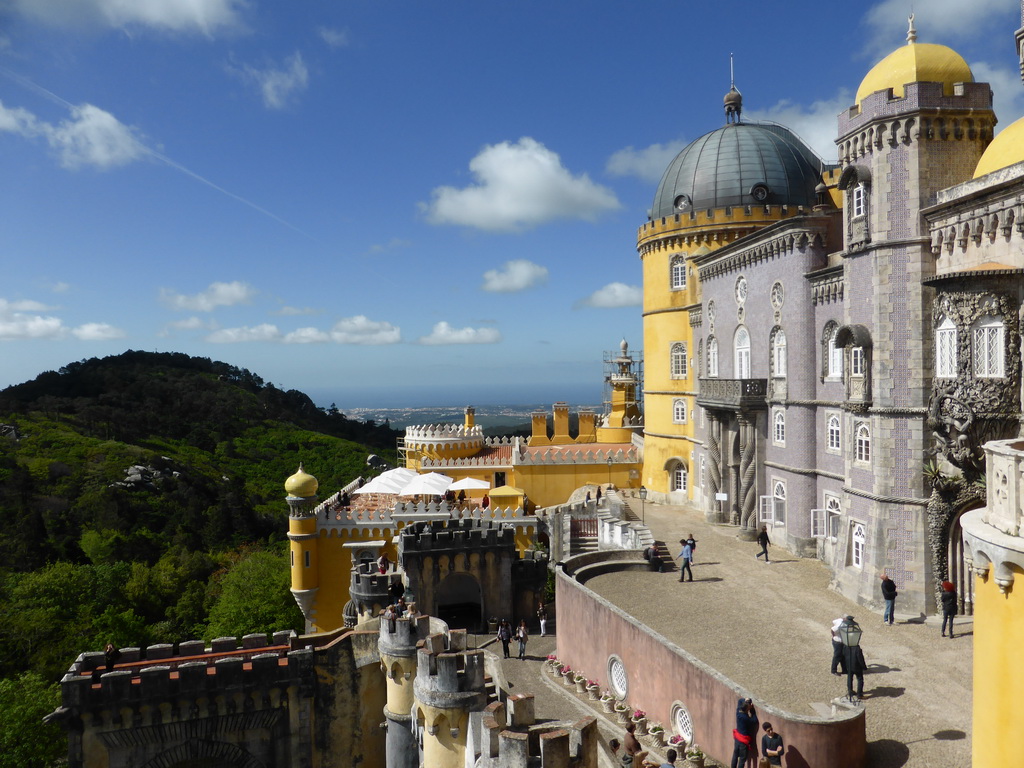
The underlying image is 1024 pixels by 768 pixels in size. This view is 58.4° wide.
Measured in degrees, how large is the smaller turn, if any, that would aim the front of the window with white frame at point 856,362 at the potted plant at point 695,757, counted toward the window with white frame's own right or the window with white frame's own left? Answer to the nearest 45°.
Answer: approximately 45° to the window with white frame's own left

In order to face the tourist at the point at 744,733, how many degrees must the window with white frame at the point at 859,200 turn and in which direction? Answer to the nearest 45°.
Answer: approximately 45° to its left

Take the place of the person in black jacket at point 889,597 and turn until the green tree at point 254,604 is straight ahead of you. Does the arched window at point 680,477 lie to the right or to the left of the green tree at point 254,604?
right

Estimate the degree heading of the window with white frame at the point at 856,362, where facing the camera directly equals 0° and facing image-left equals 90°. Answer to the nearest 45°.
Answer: approximately 45°

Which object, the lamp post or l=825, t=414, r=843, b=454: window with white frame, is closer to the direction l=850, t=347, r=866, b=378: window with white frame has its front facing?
the lamp post
